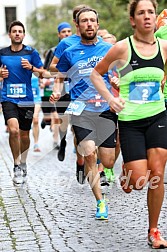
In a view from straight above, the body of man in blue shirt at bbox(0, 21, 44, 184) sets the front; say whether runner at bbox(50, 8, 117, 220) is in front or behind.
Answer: in front

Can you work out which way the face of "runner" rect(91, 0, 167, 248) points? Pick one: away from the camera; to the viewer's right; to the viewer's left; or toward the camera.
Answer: toward the camera

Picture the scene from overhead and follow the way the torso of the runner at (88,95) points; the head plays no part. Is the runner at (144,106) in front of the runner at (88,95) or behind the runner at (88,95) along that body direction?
in front

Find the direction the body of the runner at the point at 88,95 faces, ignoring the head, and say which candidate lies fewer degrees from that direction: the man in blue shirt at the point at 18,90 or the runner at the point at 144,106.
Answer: the runner

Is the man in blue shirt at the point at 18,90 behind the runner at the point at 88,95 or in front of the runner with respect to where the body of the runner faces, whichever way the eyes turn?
behind

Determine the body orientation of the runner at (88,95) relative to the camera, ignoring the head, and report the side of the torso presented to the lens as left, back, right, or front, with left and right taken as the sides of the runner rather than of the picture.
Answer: front

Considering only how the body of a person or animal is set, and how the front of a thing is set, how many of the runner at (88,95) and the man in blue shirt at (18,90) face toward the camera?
2

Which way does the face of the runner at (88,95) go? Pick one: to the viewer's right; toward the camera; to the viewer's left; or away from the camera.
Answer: toward the camera

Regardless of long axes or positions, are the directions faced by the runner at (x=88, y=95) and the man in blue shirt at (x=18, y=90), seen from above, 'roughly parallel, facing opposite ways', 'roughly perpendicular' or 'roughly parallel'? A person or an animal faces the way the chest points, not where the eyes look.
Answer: roughly parallel

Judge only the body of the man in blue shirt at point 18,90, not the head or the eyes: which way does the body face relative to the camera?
toward the camera

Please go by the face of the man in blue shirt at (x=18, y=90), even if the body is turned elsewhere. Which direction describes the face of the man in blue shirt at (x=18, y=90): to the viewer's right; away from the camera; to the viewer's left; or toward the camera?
toward the camera
